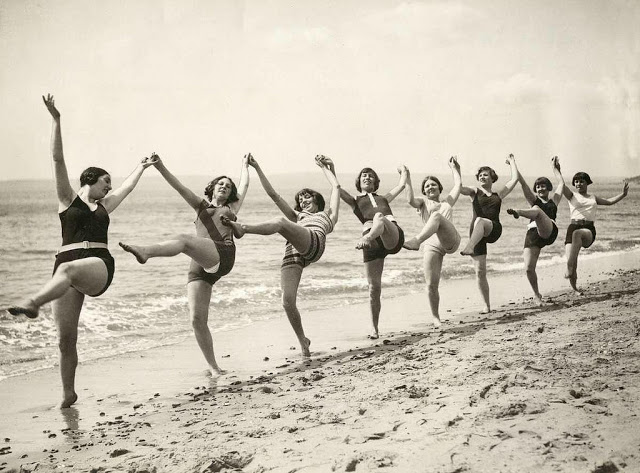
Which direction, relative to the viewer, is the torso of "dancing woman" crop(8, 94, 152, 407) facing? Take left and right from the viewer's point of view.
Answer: facing the viewer

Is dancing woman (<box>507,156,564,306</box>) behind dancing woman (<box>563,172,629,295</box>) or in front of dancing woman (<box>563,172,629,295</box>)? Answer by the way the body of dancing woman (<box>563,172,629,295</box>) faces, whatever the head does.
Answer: in front

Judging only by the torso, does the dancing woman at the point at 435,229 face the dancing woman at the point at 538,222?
no

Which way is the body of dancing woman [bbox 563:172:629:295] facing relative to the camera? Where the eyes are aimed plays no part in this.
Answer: toward the camera

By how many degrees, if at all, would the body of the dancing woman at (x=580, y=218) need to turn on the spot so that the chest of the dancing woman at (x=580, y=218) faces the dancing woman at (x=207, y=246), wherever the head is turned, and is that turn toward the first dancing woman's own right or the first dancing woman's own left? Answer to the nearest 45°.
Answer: approximately 45° to the first dancing woman's own right

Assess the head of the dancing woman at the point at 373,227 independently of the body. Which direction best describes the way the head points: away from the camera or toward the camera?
toward the camera

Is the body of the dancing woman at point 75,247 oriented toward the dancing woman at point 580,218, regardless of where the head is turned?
no

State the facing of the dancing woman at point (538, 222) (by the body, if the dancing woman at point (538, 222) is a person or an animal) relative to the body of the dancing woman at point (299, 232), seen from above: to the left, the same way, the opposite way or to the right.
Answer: the same way

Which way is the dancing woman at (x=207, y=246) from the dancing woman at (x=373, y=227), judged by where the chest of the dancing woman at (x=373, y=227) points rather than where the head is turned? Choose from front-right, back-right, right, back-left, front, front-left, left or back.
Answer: front-right

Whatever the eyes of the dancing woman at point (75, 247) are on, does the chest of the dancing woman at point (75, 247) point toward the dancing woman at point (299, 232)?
no

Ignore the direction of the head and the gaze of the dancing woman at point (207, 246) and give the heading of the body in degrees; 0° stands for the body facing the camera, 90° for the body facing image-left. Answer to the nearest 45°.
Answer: approximately 45°

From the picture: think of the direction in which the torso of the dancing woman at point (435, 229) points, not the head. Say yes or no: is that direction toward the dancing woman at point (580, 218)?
no
